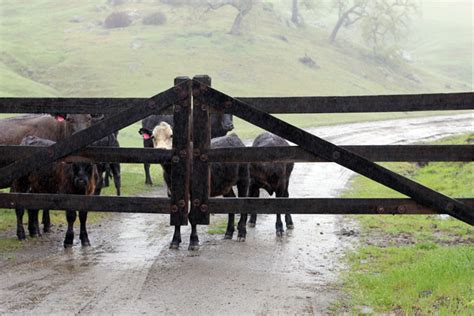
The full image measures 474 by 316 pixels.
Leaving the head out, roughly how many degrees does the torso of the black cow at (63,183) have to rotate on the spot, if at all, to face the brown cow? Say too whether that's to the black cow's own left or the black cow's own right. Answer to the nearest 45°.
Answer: approximately 135° to the black cow's own left

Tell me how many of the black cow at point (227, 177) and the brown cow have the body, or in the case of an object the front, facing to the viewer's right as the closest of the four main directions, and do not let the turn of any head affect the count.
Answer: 1

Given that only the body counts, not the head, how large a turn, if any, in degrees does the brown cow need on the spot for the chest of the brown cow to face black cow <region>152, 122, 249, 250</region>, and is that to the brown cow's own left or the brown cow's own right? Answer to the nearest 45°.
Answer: approximately 45° to the brown cow's own right

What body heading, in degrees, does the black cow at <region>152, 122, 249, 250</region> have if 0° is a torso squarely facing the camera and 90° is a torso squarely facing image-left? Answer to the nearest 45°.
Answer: approximately 45°

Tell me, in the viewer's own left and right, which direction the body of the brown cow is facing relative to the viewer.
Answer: facing to the right of the viewer

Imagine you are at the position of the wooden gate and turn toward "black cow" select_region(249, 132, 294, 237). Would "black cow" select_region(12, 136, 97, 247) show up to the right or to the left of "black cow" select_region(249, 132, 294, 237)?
left
